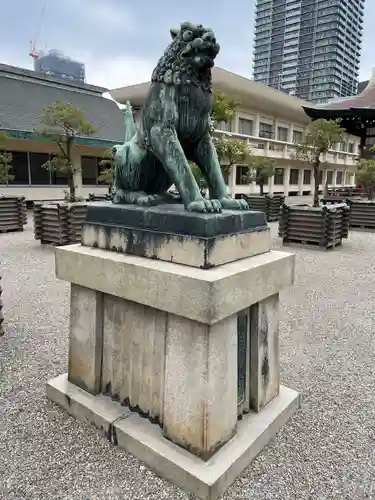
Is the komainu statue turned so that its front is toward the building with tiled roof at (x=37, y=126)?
no

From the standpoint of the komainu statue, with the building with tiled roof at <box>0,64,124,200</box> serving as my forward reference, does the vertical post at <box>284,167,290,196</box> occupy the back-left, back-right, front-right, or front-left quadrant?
front-right

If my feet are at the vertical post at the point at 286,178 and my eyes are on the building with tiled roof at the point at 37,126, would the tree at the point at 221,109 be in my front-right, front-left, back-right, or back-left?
front-left

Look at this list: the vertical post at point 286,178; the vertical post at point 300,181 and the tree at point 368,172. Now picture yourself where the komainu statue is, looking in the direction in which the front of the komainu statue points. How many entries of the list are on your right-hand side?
0

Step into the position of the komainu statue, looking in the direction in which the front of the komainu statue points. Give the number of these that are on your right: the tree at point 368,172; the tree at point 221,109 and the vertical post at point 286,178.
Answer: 0

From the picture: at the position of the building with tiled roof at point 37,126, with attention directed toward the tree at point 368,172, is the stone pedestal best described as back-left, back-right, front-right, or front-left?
front-right

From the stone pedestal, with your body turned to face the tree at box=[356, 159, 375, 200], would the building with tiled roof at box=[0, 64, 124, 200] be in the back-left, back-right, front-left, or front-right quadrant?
front-left

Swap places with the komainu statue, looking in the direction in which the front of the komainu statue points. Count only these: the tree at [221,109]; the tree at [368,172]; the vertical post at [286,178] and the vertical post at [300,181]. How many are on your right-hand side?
0

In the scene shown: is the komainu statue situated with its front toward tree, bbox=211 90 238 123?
no

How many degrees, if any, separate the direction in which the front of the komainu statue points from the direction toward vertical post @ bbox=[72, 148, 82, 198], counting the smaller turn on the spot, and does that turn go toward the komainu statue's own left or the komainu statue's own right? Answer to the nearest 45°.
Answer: approximately 135° to the komainu statue's own left

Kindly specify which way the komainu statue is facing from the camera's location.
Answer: facing the viewer and to the right of the viewer

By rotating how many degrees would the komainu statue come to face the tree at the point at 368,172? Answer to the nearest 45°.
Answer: approximately 90° to its left
